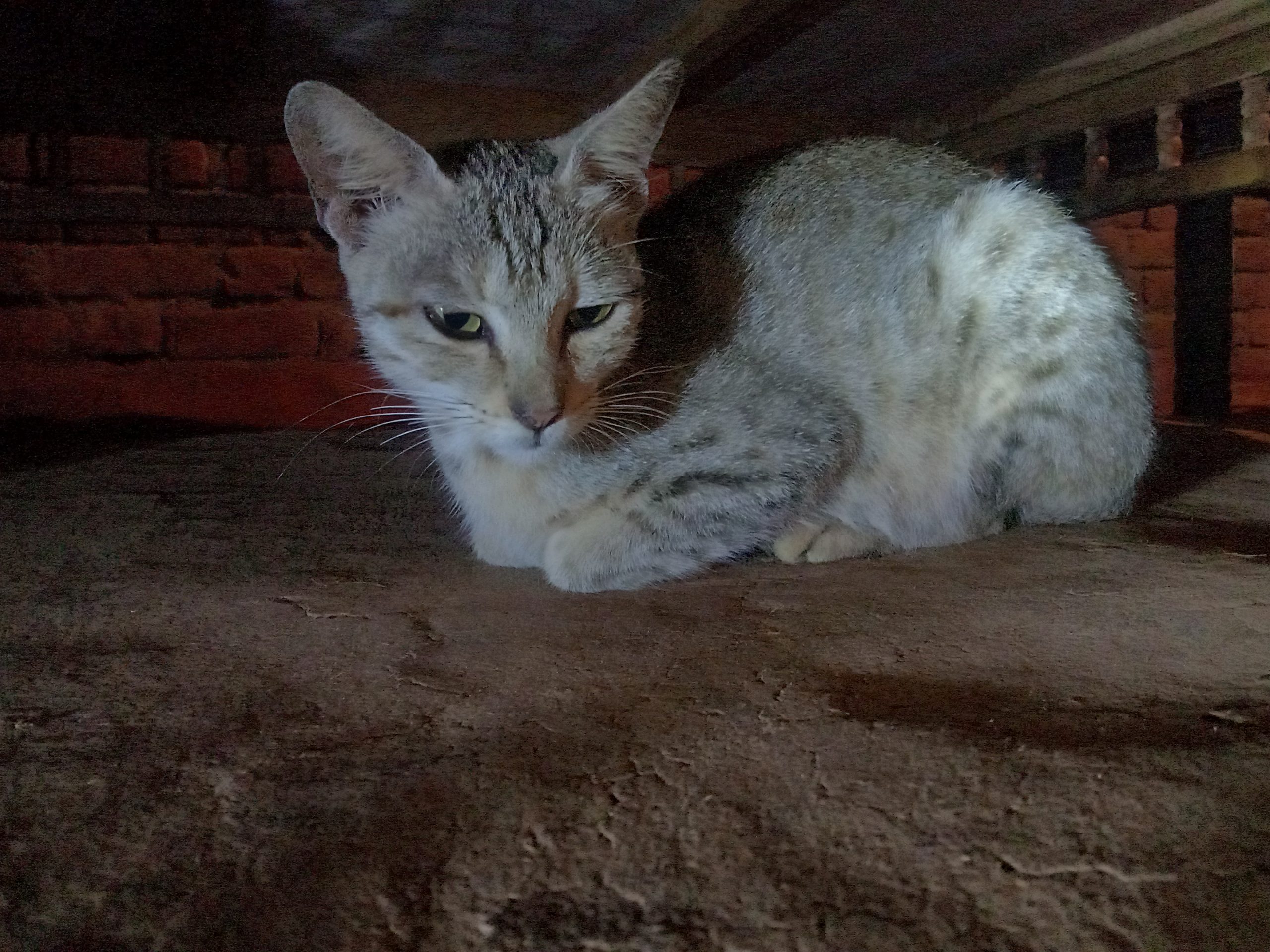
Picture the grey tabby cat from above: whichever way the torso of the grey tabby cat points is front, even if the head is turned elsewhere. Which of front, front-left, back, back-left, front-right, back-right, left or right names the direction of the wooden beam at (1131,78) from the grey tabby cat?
back

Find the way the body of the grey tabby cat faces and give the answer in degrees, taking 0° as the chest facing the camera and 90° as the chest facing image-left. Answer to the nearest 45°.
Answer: approximately 45°

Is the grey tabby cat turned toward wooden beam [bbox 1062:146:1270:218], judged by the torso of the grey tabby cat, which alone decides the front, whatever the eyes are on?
no
